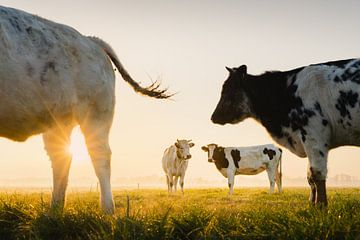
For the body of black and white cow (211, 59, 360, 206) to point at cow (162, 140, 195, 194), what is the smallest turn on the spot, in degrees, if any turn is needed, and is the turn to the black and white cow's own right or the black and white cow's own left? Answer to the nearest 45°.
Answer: approximately 90° to the black and white cow's own right

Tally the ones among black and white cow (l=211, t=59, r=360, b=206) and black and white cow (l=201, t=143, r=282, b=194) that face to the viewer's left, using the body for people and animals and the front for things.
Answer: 2

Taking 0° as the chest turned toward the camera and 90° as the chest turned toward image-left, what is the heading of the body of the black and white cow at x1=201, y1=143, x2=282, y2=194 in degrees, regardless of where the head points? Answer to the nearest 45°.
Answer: approximately 90°

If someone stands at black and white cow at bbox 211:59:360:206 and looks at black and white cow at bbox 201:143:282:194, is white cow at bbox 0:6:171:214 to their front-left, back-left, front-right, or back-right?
back-left

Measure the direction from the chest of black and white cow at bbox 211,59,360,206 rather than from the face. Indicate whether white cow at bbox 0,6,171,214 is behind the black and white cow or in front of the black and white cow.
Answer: in front

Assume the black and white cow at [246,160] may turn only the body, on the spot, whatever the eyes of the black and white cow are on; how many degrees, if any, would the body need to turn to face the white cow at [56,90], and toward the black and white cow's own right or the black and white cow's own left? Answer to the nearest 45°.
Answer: approximately 90° to the black and white cow's own left

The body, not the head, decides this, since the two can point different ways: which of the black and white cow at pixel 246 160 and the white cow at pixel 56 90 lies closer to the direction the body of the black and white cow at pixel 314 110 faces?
the white cow

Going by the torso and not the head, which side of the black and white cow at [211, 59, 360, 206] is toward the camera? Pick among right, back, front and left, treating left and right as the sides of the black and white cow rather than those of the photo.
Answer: left

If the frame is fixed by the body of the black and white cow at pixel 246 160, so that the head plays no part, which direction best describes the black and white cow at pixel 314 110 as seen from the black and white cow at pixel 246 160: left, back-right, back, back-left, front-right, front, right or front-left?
left

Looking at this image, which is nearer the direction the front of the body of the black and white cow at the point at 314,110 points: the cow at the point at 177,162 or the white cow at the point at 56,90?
the white cow

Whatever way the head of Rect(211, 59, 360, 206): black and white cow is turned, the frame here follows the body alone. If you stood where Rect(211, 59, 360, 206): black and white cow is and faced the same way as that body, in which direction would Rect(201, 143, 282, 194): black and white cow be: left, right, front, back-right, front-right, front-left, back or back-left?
right
